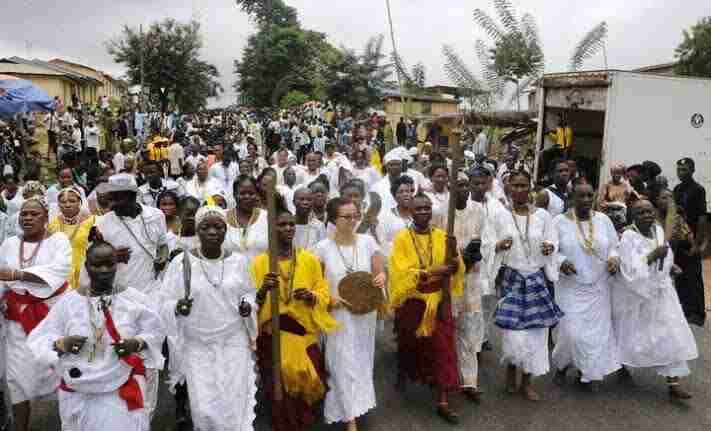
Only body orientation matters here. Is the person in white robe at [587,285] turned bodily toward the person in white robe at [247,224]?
no

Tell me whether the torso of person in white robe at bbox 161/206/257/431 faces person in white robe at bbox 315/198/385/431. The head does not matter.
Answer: no

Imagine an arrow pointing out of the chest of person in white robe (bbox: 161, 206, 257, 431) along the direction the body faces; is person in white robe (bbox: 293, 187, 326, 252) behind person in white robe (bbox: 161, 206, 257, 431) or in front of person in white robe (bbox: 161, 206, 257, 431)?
behind

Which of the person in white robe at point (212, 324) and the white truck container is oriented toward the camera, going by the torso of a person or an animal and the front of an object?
the person in white robe

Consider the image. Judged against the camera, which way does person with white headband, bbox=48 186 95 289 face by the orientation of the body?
toward the camera

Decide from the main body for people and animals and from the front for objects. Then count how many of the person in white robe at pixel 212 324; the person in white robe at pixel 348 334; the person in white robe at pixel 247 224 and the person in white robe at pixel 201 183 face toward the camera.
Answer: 4

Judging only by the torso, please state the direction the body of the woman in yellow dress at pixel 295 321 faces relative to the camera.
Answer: toward the camera

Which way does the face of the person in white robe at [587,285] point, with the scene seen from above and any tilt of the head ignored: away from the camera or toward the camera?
toward the camera

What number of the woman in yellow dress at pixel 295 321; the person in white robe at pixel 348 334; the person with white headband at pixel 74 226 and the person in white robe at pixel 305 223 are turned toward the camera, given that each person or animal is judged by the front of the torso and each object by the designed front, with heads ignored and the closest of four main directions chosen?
4

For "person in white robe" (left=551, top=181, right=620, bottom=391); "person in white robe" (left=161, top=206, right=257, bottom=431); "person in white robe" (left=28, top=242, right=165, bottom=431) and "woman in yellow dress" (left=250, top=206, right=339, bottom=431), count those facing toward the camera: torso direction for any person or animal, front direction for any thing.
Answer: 4

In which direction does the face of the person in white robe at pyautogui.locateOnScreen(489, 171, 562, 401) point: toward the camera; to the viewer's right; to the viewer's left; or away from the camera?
toward the camera

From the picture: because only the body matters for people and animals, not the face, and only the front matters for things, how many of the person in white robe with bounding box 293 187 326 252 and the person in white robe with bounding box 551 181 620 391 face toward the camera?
2

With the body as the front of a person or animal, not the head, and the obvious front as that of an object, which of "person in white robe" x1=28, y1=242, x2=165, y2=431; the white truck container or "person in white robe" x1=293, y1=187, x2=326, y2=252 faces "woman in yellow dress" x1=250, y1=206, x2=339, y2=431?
"person in white robe" x1=293, y1=187, x2=326, y2=252

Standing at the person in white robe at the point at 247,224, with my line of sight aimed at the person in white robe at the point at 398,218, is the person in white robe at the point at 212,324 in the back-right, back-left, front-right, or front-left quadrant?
back-right

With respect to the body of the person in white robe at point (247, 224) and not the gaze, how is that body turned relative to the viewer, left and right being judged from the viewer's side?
facing the viewer

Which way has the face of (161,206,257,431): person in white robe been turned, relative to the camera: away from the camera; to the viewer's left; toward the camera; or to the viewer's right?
toward the camera
